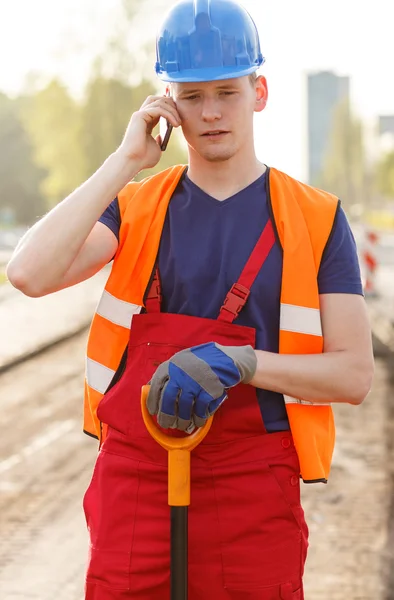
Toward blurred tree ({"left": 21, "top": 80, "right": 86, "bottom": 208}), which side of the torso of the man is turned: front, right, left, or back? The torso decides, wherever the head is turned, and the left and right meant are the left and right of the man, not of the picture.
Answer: back

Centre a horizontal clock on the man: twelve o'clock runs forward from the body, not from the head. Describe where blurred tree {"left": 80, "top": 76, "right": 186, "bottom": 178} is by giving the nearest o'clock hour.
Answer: The blurred tree is roughly at 6 o'clock from the man.

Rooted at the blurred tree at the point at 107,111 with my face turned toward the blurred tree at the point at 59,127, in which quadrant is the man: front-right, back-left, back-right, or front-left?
back-left

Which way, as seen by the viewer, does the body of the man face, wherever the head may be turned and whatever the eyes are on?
toward the camera
